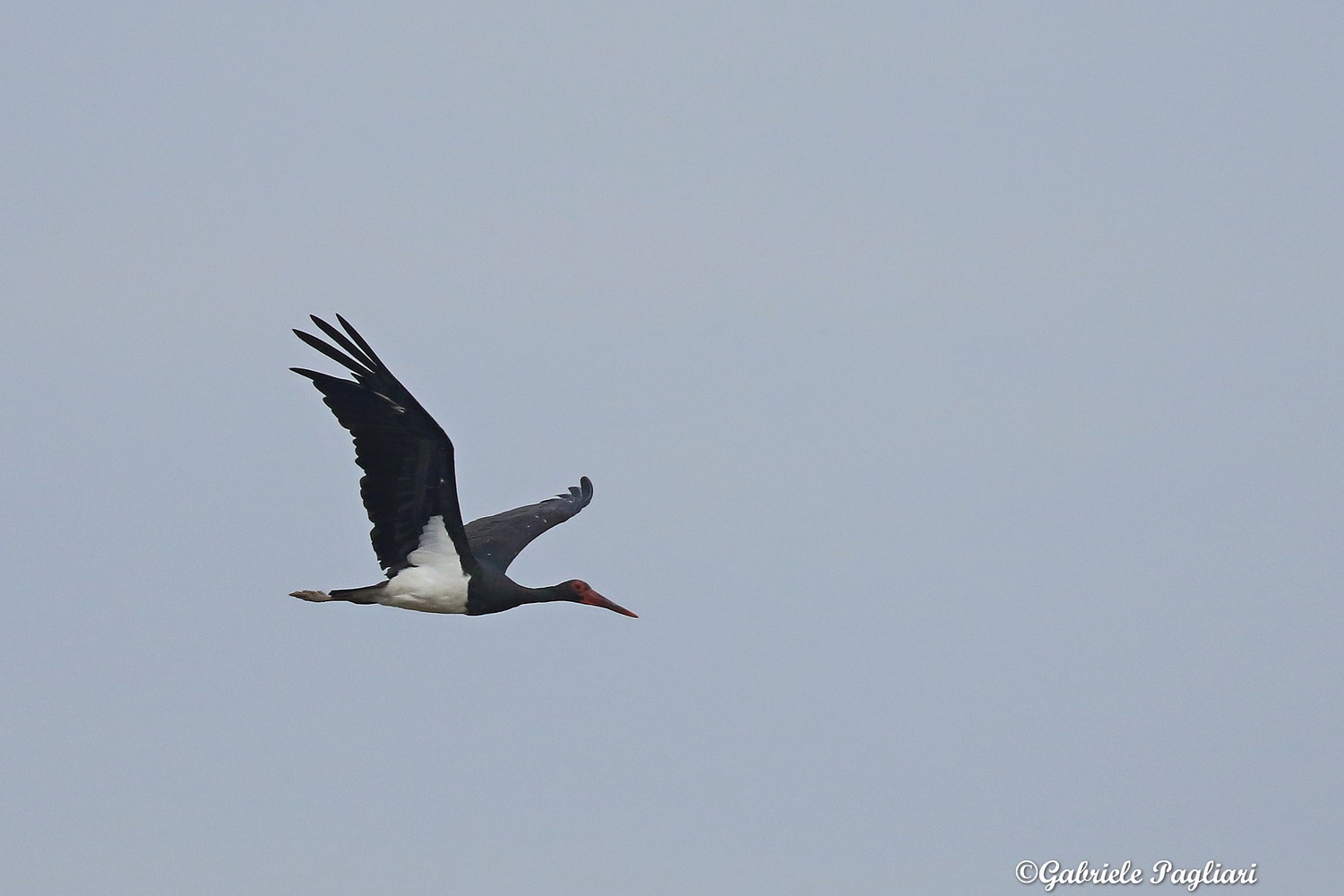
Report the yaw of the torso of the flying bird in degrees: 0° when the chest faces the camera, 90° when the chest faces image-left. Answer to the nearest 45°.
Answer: approximately 270°
